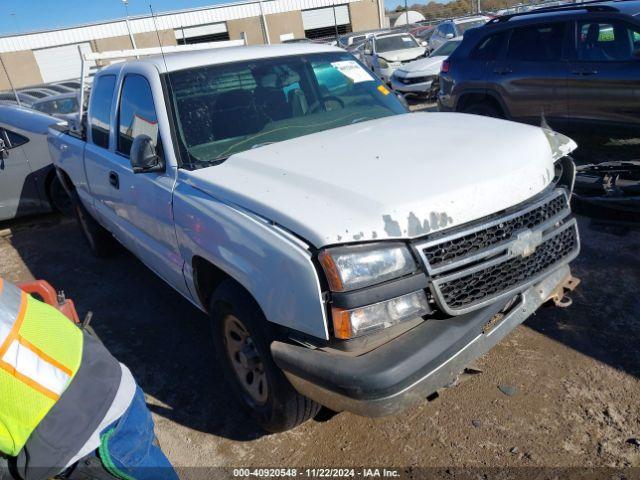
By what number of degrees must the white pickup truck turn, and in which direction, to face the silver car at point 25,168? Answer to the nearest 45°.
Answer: approximately 180°

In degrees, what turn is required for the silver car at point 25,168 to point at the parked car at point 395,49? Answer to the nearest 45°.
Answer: approximately 135° to its right

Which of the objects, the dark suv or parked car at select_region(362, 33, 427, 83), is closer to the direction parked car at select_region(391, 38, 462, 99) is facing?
the dark suv

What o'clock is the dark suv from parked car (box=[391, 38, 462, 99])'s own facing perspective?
The dark suv is roughly at 10 o'clock from the parked car.

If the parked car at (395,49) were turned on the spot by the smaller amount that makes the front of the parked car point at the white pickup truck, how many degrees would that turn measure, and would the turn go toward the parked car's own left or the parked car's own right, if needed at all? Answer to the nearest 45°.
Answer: approximately 45° to the parked car's own right

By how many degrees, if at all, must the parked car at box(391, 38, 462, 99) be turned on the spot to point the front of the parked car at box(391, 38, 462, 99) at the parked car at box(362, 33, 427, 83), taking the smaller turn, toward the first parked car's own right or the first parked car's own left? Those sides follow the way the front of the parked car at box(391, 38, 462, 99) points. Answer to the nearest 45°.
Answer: approximately 135° to the first parked car's own right

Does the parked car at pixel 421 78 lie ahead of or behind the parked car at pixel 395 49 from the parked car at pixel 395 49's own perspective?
ahead

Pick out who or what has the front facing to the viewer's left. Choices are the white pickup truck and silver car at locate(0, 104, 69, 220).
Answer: the silver car

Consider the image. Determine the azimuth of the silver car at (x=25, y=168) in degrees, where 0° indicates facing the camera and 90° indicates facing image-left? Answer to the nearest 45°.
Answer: approximately 90°

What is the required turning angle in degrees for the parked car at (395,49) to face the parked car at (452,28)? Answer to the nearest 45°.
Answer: approximately 90° to its left

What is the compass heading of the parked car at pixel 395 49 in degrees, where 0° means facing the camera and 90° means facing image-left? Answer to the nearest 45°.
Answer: approximately 315°

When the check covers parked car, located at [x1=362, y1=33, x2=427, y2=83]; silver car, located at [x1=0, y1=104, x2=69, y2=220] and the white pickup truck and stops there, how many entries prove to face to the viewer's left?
1
